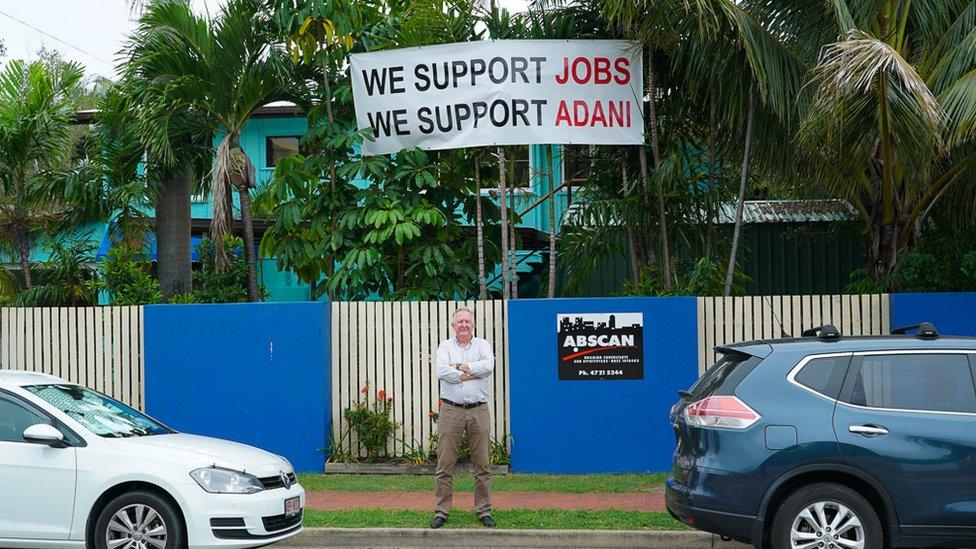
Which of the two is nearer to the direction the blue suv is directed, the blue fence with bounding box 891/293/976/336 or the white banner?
the blue fence

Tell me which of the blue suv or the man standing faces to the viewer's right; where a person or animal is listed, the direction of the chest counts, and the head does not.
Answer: the blue suv

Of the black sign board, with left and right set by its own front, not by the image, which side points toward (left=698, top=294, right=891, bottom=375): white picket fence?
left

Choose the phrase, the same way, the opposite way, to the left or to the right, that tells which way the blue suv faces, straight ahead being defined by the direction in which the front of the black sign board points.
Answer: to the left

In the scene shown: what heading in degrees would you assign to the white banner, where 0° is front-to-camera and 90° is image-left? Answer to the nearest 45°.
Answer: approximately 0°

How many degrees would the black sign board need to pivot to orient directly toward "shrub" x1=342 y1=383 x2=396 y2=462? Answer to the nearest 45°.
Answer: approximately 90° to its right

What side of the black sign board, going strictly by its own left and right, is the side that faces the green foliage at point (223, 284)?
right

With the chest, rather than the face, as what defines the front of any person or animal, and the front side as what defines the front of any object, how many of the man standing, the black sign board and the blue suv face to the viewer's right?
1

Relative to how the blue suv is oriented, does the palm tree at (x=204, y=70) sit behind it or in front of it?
behind

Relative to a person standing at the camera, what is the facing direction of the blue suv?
facing to the right of the viewer

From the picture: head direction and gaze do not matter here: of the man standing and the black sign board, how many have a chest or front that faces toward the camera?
2

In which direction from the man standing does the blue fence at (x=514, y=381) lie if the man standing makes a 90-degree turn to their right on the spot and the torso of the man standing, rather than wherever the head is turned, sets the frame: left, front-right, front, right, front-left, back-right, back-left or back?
right
